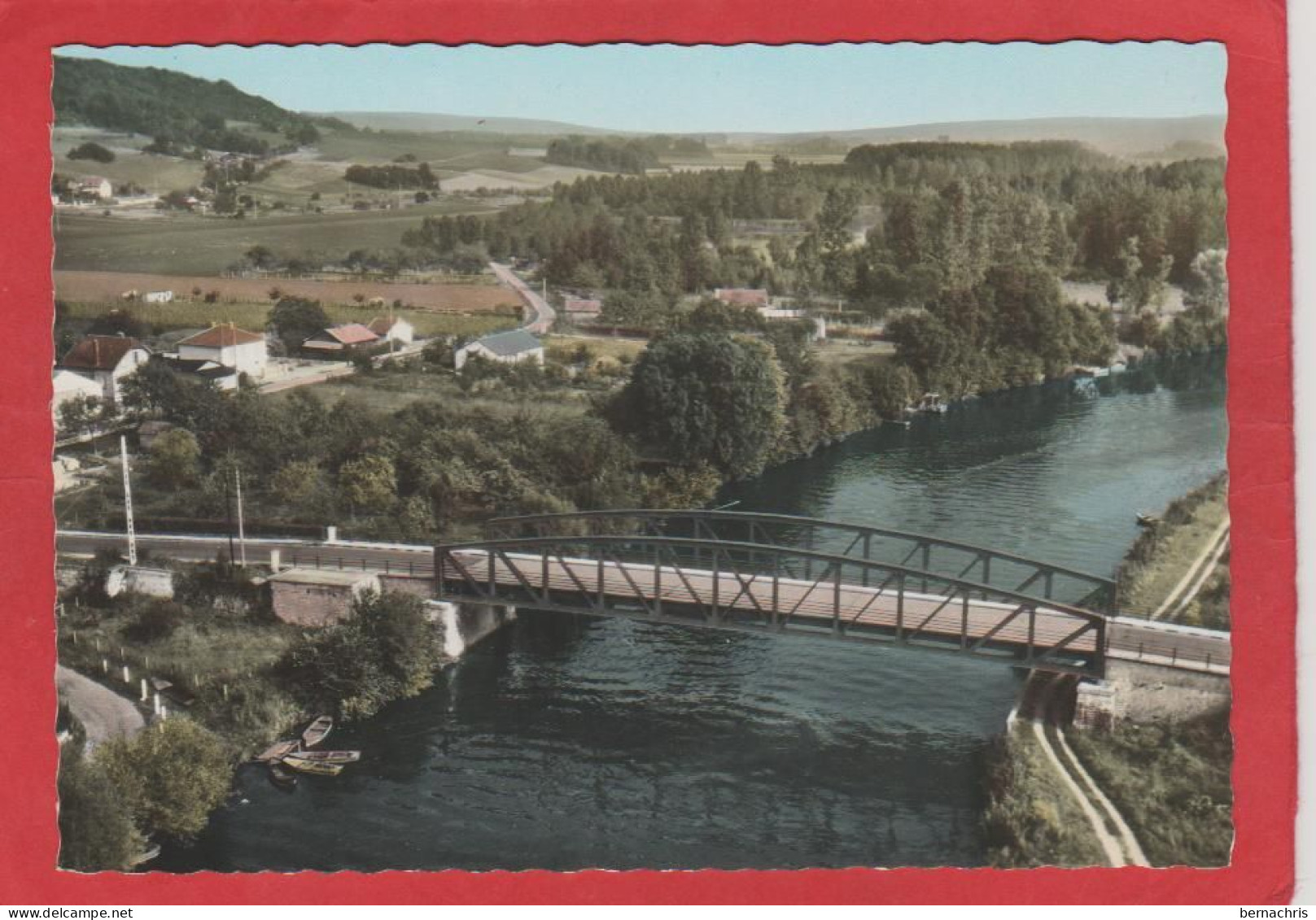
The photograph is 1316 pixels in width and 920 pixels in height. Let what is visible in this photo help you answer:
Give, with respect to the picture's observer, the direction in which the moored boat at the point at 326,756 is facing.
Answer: facing to the left of the viewer

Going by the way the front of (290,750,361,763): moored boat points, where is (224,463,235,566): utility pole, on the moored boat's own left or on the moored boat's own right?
on the moored boat's own right

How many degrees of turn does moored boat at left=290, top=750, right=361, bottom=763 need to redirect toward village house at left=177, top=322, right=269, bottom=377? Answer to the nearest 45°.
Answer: approximately 90° to its right

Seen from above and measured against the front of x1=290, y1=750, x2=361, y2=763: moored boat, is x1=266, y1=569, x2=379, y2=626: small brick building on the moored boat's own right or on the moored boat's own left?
on the moored boat's own right

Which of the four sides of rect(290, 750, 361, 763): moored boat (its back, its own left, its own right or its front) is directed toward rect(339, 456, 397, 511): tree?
right
